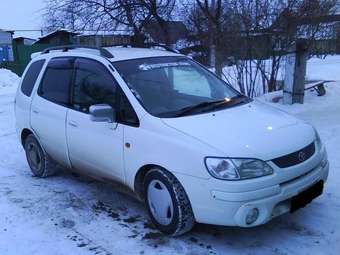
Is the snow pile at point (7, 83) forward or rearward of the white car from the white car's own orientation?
rearward

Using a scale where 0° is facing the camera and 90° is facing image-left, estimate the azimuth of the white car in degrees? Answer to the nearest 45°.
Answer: approximately 315°

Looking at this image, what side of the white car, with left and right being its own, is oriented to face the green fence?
back

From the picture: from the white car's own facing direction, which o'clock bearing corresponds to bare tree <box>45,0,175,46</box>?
The bare tree is roughly at 7 o'clock from the white car.
